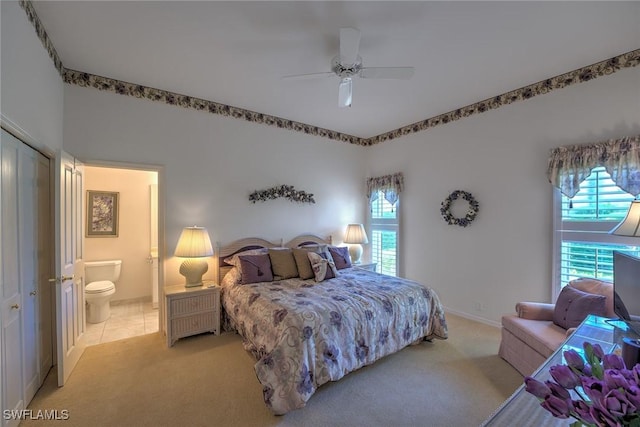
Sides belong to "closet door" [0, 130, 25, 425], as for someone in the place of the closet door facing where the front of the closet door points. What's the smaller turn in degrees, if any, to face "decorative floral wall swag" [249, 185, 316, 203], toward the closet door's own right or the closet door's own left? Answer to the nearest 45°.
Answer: approximately 45° to the closet door's own left

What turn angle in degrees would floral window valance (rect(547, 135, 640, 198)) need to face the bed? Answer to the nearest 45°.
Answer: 0° — it already faces it

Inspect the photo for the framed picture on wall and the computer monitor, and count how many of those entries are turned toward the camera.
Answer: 1

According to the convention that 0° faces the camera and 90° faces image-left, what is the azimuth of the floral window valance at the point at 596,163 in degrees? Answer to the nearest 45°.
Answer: approximately 45°

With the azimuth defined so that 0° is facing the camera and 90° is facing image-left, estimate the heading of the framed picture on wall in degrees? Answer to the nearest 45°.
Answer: approximately 0°

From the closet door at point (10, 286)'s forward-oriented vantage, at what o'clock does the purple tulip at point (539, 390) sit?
The purple tulip is roughly at 1 o'clock from the closet door.

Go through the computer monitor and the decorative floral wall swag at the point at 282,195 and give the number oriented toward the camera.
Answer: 1

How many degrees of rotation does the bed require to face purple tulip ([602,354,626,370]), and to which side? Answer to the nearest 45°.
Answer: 0° — it already faces it
